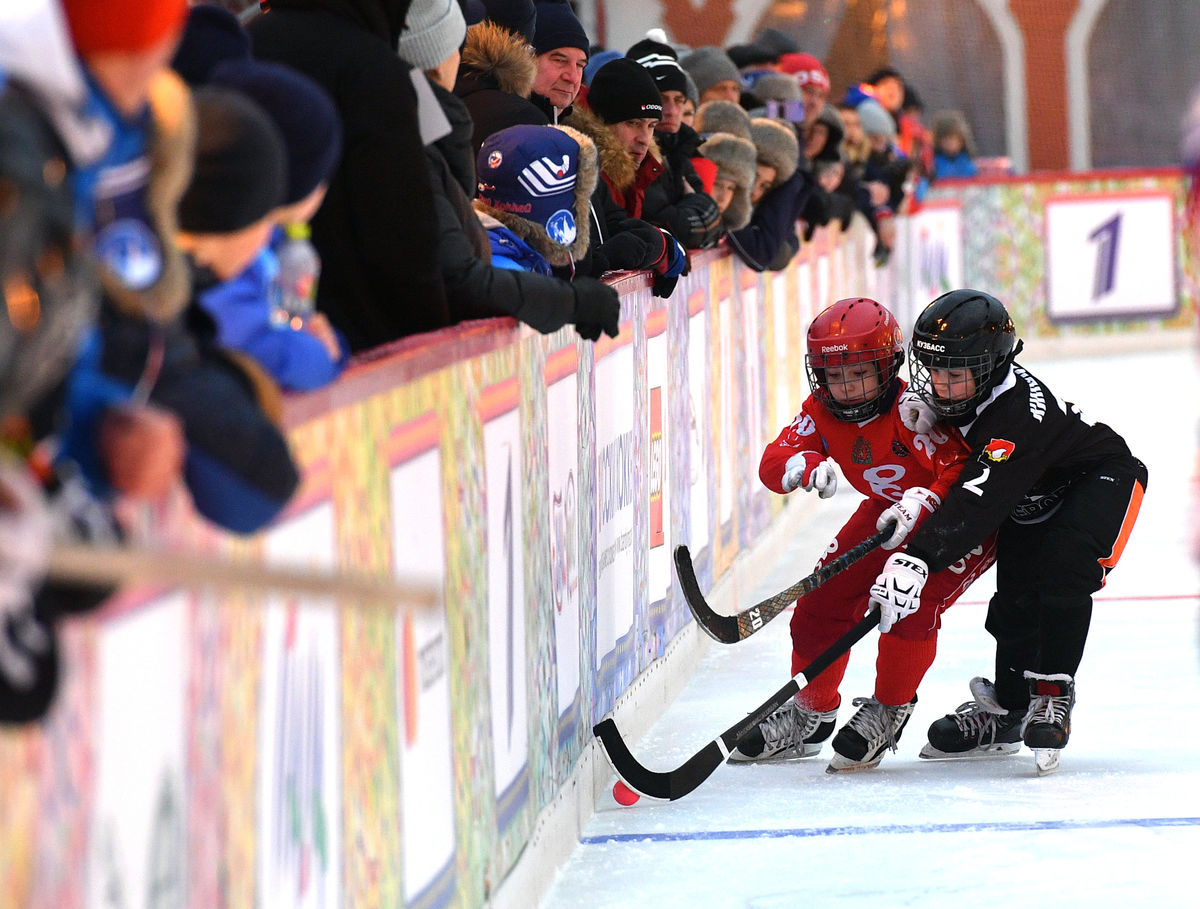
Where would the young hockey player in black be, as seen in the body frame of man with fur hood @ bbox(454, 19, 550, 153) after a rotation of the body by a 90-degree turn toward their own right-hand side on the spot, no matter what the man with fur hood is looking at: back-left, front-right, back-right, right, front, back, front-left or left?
front-left

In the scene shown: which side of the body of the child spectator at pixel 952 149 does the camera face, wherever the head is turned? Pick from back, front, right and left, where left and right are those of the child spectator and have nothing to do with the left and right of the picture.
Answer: front

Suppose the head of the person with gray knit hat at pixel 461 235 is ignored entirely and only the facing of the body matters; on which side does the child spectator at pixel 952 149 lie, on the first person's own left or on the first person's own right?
on the first person's own left

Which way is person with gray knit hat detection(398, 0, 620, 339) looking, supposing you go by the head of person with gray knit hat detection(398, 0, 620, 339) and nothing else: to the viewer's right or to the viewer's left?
to the viewer's right

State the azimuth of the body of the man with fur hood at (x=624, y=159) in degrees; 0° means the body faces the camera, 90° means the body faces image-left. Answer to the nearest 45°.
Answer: approximately 315°

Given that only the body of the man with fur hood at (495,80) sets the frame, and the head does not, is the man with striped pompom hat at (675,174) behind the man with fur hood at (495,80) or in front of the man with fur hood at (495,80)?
in front

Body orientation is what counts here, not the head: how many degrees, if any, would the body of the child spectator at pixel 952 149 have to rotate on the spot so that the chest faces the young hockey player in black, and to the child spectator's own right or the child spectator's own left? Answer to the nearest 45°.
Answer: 0° — they already face them

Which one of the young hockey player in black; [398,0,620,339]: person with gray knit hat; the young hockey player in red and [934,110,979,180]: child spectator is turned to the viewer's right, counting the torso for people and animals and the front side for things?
the person with gray knit hat

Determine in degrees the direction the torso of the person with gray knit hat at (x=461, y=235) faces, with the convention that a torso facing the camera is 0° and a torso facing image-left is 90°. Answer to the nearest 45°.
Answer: approximately 270°

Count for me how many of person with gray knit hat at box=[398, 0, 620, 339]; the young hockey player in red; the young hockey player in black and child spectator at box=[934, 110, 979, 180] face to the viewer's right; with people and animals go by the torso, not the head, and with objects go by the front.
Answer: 1

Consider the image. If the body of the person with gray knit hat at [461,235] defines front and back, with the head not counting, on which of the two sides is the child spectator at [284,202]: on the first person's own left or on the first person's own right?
on the first person's own right

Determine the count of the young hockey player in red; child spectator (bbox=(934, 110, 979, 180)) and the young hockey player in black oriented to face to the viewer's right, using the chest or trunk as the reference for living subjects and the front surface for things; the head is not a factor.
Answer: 0

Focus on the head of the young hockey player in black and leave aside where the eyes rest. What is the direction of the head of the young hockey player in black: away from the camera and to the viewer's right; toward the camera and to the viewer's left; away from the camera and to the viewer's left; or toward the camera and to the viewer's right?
toward the camera and to the viewer's left

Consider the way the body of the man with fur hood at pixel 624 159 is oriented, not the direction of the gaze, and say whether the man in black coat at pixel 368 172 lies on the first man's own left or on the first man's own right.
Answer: on the first man's own right

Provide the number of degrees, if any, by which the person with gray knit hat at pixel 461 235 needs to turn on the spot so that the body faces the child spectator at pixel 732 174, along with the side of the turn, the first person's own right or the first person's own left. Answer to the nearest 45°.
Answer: approximately 90° to the first person's own left

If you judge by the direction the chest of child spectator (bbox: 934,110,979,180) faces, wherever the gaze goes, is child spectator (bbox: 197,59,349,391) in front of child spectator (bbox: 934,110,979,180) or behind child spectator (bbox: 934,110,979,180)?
in front

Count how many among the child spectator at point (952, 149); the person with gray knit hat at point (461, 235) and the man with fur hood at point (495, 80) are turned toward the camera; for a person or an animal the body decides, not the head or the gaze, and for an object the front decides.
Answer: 1
